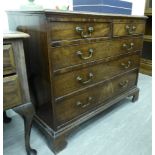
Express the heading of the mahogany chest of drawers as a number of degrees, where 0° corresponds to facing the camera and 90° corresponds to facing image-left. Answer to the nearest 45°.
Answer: approximately 315°
